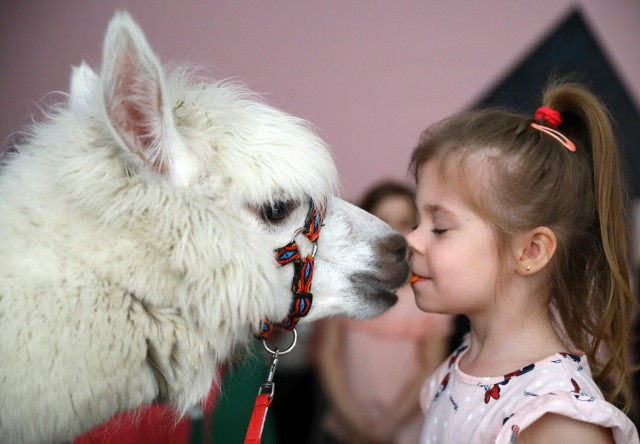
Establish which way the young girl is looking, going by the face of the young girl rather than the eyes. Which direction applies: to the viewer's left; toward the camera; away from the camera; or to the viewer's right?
to the viewer's left

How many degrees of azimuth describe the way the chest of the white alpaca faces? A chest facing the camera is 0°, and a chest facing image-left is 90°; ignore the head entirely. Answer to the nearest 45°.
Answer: approximately 270°

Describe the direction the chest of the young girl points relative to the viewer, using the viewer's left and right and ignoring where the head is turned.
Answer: facing to the left of the viewer

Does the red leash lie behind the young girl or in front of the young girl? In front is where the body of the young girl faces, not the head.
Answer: in front
